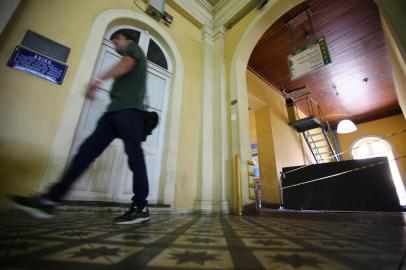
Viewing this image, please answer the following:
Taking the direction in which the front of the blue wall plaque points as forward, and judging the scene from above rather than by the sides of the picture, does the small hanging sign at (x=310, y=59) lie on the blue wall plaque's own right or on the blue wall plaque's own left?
on the blue wall plaque's own left

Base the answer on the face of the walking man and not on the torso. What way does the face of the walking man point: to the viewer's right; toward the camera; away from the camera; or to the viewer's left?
to the viewer's left

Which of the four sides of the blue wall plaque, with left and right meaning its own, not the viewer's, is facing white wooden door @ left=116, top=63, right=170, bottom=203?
left

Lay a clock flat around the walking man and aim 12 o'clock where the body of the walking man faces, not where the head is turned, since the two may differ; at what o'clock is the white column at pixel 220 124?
The white column is roughly at 5 o'clock from the walking man.

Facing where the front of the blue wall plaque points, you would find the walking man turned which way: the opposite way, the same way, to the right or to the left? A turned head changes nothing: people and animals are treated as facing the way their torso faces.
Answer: to the right

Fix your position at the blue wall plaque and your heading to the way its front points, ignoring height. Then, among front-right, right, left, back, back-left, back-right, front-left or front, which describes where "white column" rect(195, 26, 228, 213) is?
left

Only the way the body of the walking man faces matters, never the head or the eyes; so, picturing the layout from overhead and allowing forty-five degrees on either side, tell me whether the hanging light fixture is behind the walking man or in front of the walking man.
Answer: behind

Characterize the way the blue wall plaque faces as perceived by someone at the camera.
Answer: facing the viewer

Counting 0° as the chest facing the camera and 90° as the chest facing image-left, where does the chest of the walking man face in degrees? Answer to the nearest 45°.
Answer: approximately 90°

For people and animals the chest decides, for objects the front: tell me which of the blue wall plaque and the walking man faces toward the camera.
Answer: the blue wall plaque

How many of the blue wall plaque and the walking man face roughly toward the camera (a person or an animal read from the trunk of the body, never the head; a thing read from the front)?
1
